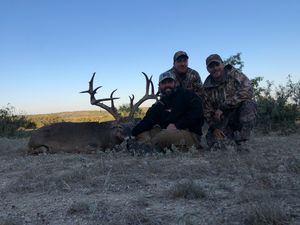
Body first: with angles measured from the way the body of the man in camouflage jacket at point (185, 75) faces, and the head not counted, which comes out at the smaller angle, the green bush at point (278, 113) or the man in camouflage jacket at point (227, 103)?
the man in camouflage jacket

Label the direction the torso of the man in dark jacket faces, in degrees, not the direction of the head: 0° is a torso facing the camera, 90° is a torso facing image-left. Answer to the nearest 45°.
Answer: approximately 45°

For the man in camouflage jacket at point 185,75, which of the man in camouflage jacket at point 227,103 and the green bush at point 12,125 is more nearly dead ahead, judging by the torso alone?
the man in camouflage jacket

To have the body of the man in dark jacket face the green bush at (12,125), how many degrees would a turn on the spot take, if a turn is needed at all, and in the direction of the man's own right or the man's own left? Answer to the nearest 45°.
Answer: approximately 90° to the man's own right

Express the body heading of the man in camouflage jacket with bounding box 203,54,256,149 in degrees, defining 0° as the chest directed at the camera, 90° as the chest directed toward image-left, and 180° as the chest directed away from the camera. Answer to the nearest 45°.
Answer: approximately 45°

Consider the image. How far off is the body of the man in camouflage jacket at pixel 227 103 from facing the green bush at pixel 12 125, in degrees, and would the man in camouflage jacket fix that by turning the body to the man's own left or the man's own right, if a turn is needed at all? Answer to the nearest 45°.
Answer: approximately 90° to the man's own right

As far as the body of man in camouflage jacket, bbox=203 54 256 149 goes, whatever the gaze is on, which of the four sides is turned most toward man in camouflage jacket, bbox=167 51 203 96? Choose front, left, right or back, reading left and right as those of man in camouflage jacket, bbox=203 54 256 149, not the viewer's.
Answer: right

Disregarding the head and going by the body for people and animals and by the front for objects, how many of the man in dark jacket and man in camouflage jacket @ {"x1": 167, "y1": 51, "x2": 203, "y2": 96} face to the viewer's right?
0

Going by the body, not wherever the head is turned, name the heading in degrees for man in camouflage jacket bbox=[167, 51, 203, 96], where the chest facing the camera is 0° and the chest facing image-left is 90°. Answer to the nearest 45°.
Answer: approximately 0°
